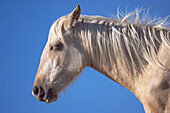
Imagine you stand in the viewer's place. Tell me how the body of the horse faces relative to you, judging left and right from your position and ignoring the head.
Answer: facing to the left of the viewer
